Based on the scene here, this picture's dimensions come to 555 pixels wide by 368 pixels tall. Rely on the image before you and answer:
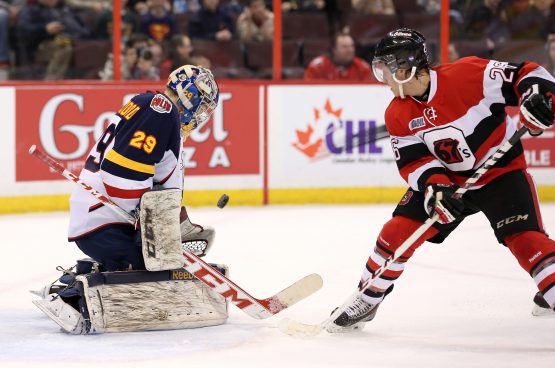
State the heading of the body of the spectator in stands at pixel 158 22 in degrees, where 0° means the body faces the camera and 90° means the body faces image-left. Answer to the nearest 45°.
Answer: approximately 0°

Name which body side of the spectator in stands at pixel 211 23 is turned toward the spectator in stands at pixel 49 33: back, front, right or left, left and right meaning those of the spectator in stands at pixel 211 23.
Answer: right

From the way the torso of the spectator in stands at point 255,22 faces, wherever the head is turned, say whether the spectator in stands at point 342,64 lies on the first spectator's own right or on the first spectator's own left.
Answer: on the first spectator's own left

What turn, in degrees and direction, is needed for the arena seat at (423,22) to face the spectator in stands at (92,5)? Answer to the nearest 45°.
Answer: approximately 90° to its right

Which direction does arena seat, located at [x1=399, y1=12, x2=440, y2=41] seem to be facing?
toward the camera

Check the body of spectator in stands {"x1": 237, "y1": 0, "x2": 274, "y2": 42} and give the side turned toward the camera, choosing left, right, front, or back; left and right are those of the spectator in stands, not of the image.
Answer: front

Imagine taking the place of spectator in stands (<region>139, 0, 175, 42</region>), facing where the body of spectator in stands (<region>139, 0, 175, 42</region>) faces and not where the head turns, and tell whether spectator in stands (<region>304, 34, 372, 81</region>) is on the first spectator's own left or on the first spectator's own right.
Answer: on the first spectator's own left

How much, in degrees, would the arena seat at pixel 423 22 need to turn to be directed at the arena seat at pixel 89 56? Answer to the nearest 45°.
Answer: approximately 90° to its right

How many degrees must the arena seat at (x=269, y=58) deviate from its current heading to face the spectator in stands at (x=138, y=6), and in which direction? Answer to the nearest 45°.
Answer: approximately 90° to its right

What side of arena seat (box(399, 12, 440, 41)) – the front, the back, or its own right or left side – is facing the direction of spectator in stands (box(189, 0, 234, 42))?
right

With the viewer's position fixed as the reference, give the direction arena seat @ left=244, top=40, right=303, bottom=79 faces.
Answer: facing the viewer

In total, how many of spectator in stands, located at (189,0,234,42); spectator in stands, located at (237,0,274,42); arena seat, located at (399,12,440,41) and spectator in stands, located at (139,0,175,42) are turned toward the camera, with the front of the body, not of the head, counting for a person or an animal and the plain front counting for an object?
4
